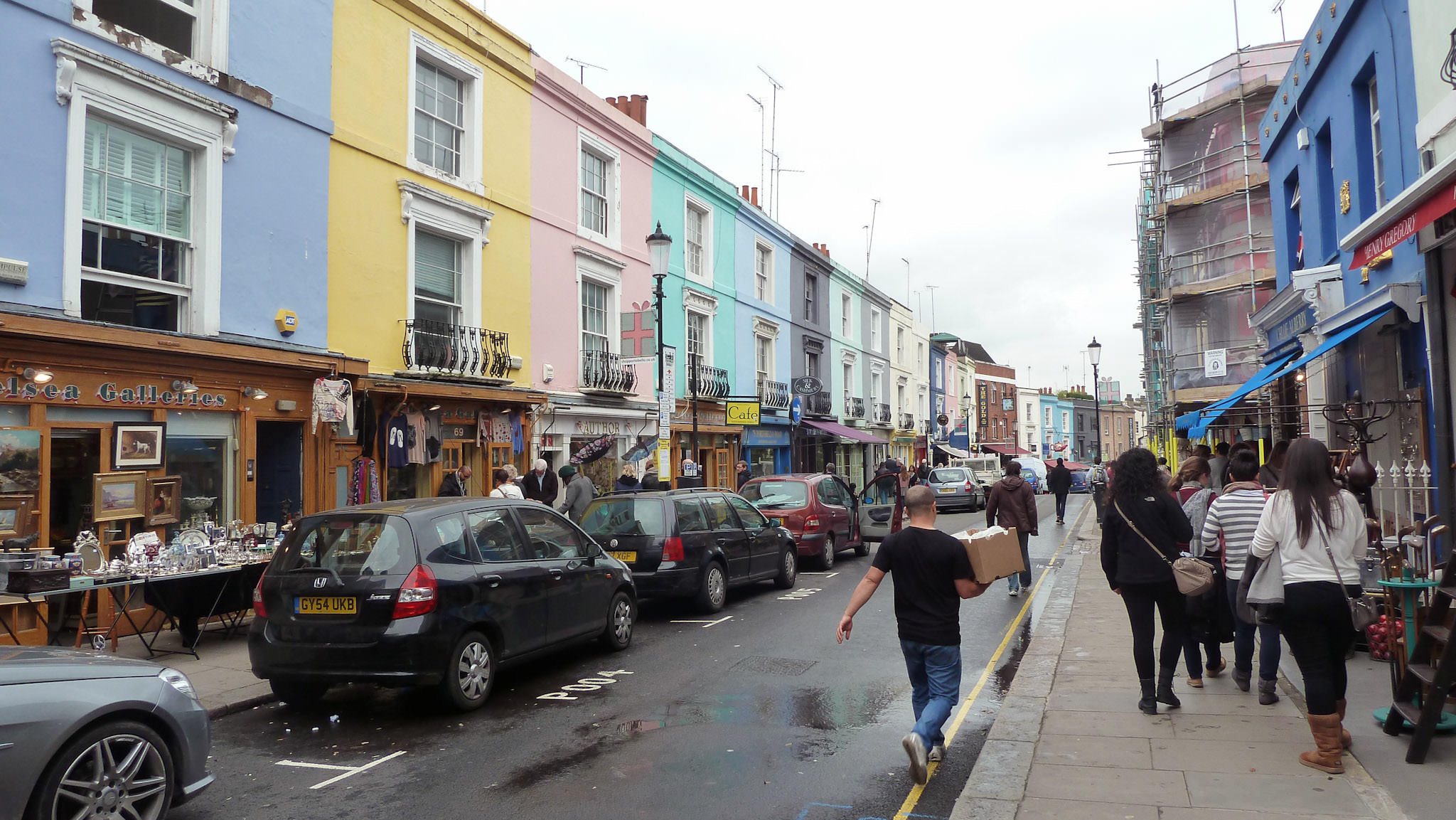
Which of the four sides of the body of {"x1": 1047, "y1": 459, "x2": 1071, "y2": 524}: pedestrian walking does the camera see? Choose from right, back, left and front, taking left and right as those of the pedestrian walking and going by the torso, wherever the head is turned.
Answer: back

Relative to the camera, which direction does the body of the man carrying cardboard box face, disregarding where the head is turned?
away from the camera

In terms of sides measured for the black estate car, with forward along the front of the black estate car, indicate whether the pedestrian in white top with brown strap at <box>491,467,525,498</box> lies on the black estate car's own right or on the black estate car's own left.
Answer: on the black estate car's own left

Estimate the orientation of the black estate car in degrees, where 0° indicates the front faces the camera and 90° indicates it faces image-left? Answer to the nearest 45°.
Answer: approximately 225°

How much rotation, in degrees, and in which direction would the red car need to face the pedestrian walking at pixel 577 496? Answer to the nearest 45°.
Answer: approximately 180°

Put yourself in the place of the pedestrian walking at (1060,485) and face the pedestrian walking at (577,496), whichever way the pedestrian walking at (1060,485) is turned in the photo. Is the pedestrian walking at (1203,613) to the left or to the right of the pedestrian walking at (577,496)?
left

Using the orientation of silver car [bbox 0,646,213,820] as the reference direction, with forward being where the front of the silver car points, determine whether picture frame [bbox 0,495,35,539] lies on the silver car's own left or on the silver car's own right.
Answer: on the silver car's own left

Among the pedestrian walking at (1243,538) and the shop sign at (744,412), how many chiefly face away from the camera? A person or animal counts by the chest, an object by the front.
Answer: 1

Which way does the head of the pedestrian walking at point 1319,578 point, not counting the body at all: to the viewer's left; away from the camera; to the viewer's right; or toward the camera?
away from the camera

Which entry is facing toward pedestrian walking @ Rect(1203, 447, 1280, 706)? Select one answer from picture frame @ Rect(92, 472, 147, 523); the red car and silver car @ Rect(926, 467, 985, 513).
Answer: the picture frame

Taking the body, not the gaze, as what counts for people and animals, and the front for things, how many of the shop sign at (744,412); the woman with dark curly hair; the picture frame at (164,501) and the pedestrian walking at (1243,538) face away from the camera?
2

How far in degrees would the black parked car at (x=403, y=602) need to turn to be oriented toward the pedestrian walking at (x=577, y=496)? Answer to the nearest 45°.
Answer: approximately 45° to its left

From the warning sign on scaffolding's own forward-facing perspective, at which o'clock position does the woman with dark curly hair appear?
The woman with dark curly hair is roughly at 12 o'clock from the warning sign on scaffolding.
